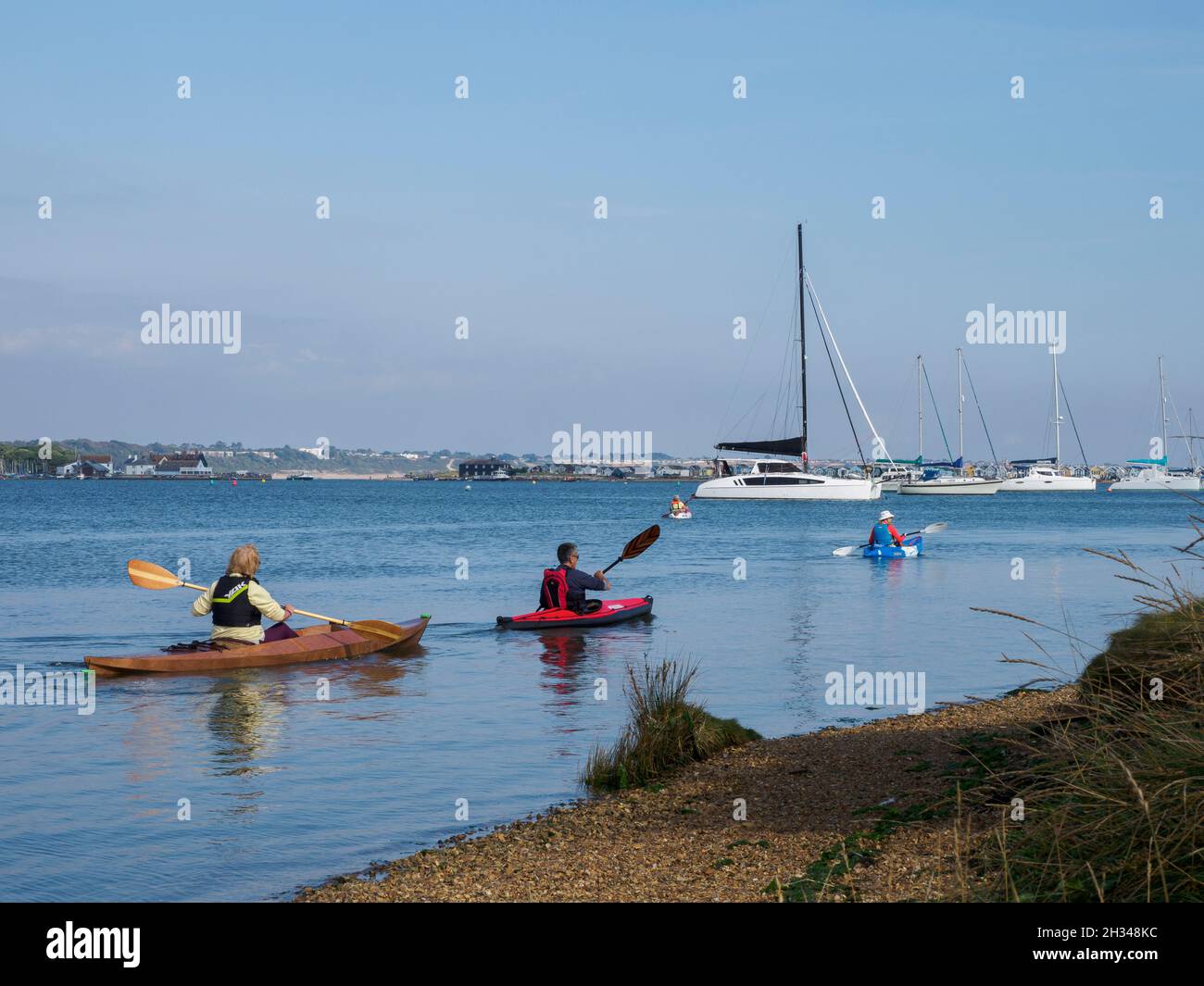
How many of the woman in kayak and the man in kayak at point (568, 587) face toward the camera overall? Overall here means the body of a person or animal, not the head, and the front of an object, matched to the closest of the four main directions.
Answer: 0

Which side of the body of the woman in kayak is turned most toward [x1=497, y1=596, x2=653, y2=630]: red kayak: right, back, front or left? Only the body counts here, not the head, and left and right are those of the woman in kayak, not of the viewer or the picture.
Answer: front

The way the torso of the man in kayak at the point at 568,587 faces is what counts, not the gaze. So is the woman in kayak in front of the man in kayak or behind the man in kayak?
behind

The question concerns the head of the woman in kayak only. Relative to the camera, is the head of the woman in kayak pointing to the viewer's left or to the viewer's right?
to the viewer's right

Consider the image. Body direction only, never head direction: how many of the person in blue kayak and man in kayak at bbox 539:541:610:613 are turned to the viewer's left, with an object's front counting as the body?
0

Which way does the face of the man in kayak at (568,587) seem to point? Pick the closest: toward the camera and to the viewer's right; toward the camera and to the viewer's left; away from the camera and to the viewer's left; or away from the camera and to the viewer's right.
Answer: away from the camera and to the viewer's right

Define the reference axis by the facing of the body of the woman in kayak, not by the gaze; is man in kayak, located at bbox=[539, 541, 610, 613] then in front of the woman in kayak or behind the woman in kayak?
in front

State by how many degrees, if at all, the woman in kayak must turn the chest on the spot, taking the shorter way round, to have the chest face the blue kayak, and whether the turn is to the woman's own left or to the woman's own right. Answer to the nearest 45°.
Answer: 0° — they already face it
